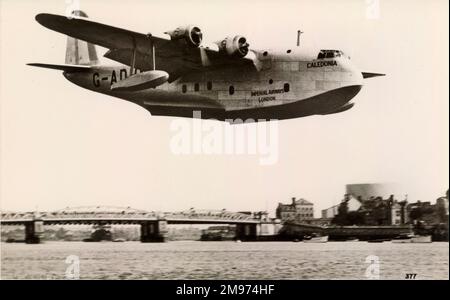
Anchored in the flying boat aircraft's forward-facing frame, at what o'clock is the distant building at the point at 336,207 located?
The distant building is roughly at 8 o'clock from the flying boat aircraft.

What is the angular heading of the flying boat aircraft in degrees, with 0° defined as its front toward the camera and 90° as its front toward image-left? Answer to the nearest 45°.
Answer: approximately 315°
